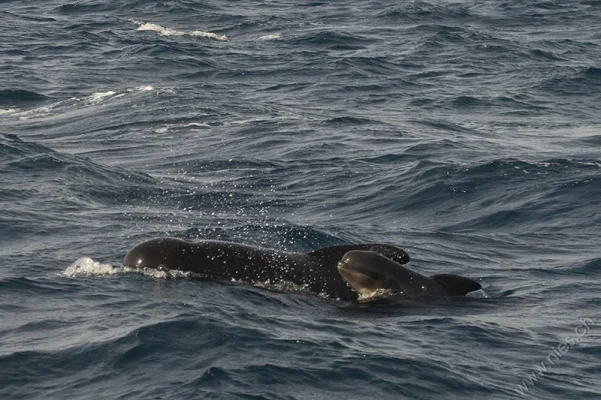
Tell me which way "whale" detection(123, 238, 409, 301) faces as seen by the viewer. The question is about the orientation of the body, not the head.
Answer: to the viewer's left
